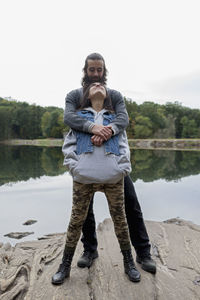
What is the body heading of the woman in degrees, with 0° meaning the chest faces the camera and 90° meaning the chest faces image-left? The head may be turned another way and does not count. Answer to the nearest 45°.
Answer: approximately 0°
